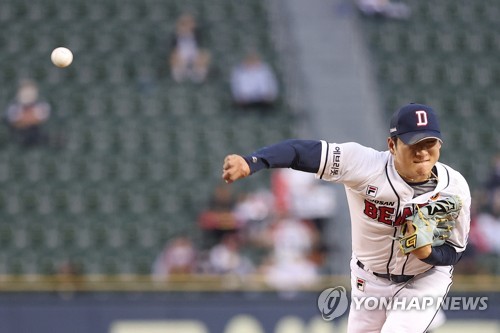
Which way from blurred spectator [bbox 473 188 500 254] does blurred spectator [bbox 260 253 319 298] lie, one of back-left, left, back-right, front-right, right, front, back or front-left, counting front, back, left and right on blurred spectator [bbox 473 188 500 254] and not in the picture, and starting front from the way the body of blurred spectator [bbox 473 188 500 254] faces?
front-right

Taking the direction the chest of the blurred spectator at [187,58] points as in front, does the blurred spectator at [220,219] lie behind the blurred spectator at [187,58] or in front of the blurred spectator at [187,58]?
in front

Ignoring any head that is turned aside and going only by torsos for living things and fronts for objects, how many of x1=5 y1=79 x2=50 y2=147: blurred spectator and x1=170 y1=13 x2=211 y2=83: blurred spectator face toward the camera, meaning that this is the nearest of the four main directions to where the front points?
2

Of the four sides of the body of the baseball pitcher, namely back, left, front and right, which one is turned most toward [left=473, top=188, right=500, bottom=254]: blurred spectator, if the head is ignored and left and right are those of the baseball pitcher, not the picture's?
back

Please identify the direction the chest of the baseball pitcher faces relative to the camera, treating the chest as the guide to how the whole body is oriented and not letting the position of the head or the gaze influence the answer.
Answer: toward the camera

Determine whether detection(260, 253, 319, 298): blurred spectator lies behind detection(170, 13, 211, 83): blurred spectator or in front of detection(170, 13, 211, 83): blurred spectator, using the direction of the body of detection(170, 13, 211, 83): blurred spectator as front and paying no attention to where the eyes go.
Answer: in front

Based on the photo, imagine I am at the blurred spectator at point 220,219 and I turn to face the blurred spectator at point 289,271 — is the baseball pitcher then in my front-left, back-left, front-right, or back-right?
front-right

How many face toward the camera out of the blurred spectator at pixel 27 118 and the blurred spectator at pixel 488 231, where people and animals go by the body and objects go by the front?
2

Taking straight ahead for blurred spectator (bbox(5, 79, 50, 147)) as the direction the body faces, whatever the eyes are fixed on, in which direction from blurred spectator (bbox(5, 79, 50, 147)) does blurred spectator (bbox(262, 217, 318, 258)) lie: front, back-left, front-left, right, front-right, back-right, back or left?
front-left

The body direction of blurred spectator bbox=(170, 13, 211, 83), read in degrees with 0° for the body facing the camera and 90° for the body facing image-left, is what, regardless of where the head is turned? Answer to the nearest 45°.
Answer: approximately 0°

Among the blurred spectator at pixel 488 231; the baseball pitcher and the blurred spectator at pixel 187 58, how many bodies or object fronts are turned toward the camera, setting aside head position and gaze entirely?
3

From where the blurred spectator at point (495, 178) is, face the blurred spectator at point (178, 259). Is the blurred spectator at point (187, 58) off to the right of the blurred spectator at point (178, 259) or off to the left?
right

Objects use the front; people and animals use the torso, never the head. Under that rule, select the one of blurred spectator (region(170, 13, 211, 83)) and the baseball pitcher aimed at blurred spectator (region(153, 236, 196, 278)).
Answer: blurred spectator (region(170, 13, 211, 83))

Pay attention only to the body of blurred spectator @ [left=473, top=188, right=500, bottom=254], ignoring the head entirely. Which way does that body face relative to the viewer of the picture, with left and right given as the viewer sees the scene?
facing the viewer

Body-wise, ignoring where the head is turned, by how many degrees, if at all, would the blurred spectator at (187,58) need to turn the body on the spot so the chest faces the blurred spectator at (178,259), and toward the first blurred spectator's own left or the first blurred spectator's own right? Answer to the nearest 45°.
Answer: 0° — they already face them

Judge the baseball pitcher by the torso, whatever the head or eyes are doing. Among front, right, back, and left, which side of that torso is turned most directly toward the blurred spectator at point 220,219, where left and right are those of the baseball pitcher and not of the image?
back
